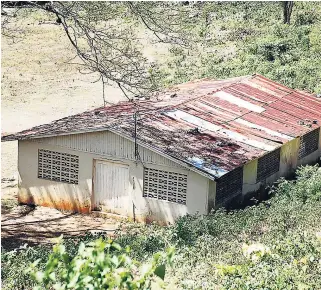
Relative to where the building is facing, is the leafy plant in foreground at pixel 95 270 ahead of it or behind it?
ahead

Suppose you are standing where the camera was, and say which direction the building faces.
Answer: facing the viewer and to the left of the viewer
